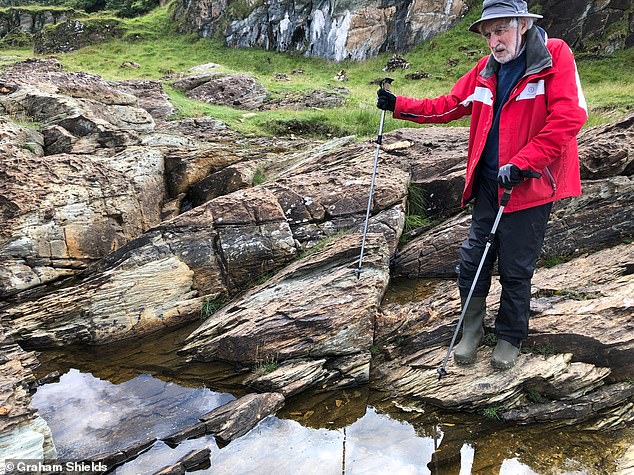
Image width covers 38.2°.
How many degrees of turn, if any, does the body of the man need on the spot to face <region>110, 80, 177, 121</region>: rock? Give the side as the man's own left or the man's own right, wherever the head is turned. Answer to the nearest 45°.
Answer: approximately 90° to the man's own right

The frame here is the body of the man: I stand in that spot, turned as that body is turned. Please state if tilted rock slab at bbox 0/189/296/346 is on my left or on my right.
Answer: on my right

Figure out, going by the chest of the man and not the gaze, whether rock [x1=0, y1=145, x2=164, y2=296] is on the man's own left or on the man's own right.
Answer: on the man's own right

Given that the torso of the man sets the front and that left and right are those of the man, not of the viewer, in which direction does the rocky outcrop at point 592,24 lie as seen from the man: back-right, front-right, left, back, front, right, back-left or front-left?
back-right

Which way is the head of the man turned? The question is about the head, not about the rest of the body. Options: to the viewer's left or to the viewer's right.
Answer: to the viewer's left

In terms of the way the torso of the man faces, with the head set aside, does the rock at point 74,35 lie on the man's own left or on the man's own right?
on the man's own right

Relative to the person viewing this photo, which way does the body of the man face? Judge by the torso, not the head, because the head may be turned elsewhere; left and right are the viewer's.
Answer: facing the viewer and to the left of the viewer

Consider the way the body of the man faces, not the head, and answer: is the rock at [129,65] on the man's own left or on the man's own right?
on the man's own right

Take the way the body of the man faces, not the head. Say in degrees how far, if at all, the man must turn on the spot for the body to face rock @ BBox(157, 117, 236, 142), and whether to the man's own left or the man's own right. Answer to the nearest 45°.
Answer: approximately 90° to the man's own right
